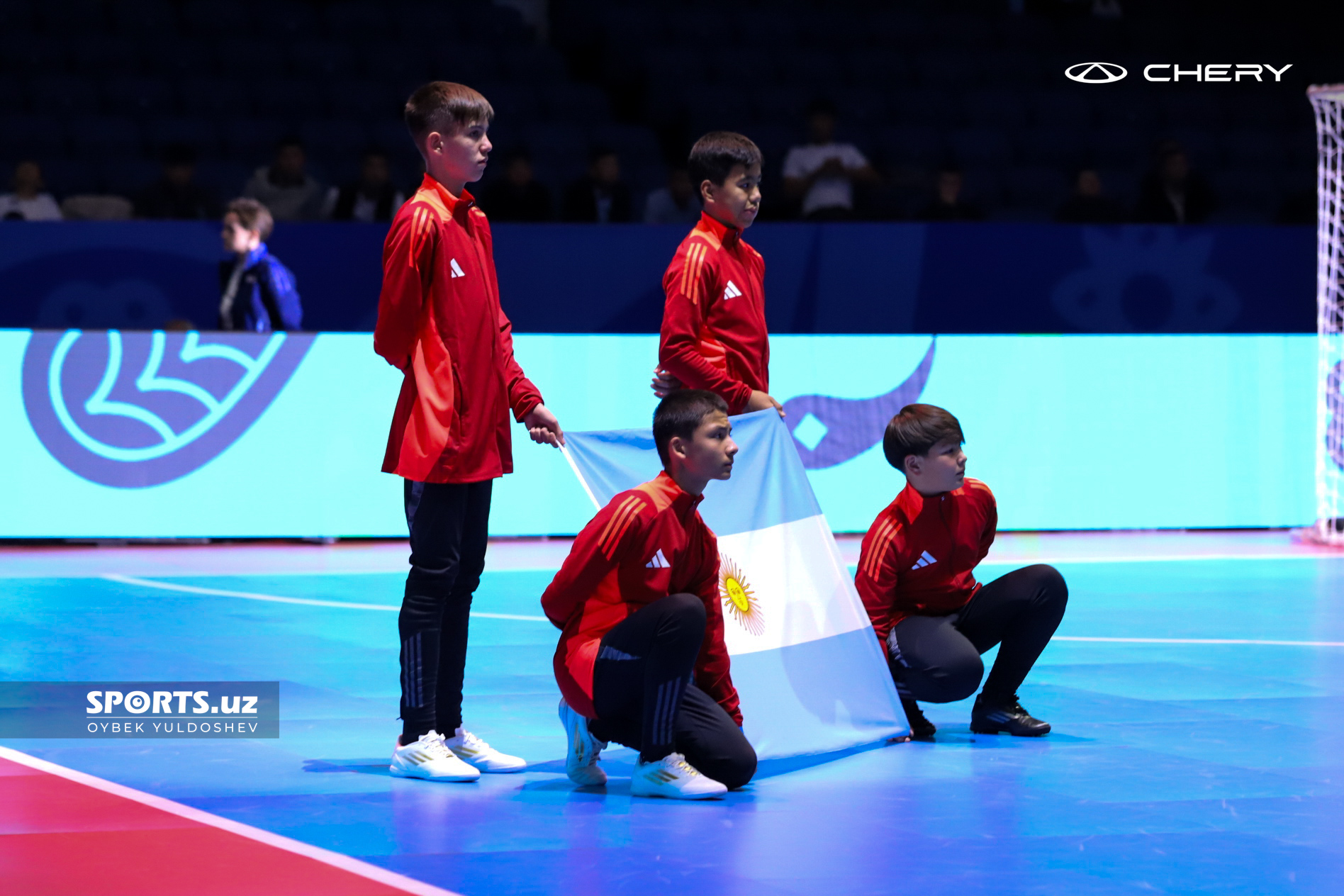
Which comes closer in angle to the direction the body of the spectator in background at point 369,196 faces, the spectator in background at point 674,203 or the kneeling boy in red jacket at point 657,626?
the kneeling boy in red jacket

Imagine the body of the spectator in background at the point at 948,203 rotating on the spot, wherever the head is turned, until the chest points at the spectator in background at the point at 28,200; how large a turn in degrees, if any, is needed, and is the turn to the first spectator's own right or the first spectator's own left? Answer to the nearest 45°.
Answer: approximately 90° to the first spectator's own right

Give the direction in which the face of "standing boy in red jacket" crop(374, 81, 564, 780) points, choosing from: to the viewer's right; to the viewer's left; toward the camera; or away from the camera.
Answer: to the viewer's right

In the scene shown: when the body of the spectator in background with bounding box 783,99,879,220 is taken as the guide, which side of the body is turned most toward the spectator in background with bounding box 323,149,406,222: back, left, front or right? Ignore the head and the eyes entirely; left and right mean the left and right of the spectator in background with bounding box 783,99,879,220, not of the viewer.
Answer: right

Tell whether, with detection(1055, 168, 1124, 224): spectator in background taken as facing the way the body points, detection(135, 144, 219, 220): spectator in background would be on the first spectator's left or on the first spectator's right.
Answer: on the first spectator's right

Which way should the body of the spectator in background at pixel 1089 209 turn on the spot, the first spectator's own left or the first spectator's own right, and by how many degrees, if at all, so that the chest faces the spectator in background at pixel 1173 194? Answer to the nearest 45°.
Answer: approximately 135° to the first spectator's own left

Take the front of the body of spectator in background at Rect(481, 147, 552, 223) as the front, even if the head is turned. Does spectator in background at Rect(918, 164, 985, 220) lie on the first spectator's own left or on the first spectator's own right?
on the first spectator's own left

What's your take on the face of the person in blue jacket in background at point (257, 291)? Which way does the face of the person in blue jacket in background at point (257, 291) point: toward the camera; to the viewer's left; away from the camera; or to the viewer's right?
to the viewer's left

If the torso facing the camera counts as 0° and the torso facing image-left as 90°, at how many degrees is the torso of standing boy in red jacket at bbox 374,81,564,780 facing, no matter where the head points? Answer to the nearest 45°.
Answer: approximately 315°

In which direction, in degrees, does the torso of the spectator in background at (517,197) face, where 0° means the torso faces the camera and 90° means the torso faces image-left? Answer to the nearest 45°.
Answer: approximately 0°

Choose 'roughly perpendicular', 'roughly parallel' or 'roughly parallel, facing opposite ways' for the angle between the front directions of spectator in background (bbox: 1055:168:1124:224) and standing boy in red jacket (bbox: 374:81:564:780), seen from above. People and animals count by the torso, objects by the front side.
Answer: roughly perpendicular
